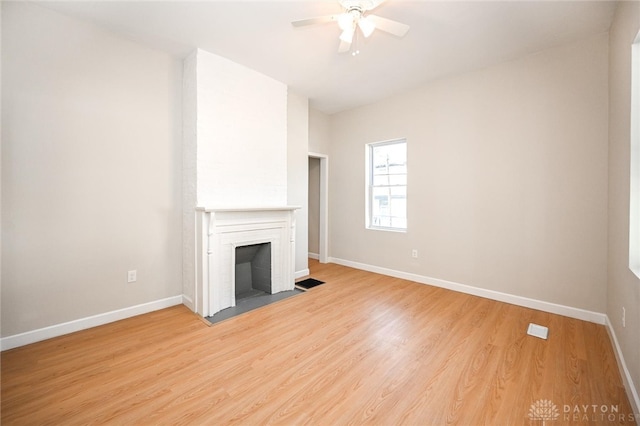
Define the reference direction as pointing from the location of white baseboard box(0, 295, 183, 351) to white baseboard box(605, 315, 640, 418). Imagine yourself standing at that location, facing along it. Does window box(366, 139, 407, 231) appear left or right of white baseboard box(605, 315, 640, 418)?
left

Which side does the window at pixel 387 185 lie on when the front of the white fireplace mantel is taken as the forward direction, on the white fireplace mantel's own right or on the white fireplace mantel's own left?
on the white fireplace mantel's own left

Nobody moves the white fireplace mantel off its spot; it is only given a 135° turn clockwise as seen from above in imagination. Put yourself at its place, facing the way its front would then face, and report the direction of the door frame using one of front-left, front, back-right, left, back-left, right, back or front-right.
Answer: back-right

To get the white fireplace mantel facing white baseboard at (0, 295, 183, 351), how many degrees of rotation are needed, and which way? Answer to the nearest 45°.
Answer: approximately 135° to its right

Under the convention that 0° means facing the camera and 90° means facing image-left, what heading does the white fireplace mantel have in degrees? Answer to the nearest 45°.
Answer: approximately 315°
